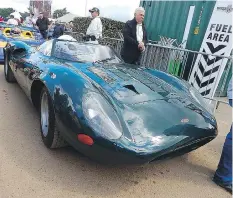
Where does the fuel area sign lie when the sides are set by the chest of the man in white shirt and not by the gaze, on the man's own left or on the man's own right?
on the man's own left

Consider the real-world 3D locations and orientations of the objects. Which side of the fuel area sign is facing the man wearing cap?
right

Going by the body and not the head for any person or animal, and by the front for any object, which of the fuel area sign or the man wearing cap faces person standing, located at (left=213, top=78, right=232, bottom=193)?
the fuel area sign

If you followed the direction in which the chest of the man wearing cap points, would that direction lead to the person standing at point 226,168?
no

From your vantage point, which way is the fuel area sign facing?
toward the camera

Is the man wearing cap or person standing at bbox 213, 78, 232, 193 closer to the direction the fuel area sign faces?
the person standing

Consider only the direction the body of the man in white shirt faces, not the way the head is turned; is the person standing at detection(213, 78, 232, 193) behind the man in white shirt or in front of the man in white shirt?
in front

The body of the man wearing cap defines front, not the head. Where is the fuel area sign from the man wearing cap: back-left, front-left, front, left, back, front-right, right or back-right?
back-left

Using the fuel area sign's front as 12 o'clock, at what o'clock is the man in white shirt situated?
The man in white shirt is roughly at 2 o'clock from the fuel area sign.
